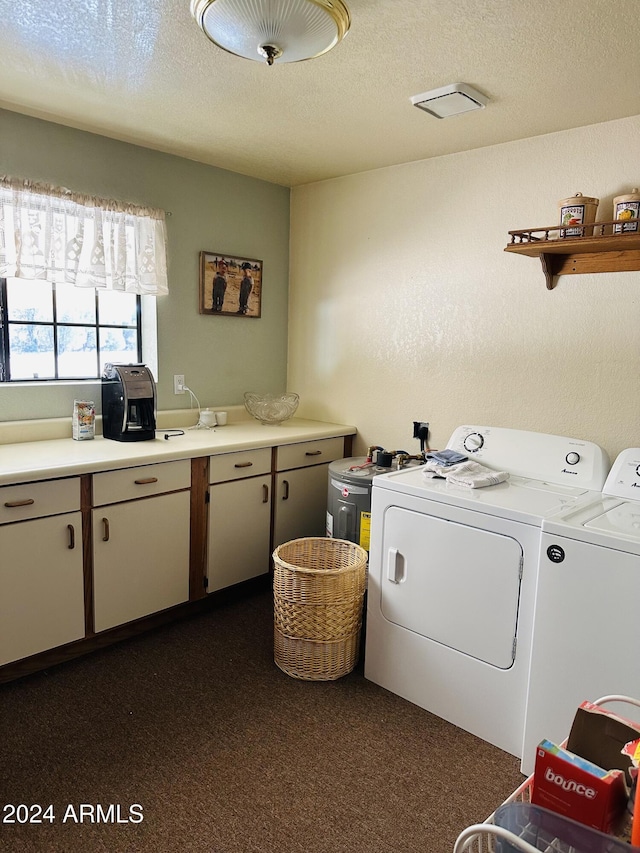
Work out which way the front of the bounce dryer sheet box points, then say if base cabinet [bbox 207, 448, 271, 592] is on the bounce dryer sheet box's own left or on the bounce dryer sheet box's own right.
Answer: on the bounce dryer sheet box's own right

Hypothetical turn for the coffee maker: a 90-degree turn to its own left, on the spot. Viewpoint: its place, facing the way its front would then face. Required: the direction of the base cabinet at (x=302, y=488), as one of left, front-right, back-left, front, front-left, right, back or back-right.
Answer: front-right

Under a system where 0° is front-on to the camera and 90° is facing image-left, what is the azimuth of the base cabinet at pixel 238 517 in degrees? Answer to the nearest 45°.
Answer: approximately 315°

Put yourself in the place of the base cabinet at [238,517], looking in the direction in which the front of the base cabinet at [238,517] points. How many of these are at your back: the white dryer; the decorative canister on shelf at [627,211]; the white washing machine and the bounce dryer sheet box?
0

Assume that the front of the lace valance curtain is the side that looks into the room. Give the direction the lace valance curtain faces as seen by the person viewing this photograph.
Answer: facing the viewer and to the right of the viewer

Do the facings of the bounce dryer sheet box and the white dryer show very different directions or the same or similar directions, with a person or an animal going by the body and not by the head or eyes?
same or similar directions

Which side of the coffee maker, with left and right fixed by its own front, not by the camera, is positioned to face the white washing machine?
front

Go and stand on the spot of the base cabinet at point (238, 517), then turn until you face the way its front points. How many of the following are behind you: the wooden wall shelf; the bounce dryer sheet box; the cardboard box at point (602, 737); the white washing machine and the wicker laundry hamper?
0

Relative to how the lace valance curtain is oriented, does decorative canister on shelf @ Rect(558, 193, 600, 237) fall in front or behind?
in front

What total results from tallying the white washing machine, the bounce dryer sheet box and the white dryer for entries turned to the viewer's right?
0

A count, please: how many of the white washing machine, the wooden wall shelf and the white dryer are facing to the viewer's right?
0

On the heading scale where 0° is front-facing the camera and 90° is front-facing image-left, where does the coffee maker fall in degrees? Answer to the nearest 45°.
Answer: approximately 315°

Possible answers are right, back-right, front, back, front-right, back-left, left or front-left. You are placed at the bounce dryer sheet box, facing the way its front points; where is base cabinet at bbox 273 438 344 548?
right

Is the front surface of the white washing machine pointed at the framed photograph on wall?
no

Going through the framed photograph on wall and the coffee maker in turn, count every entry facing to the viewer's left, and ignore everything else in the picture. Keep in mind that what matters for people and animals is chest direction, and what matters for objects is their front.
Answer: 0

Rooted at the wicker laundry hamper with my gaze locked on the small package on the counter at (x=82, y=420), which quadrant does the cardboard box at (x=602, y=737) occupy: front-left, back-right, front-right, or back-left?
back-left

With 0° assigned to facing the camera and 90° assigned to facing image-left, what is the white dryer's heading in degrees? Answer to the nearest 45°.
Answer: approximately 45°

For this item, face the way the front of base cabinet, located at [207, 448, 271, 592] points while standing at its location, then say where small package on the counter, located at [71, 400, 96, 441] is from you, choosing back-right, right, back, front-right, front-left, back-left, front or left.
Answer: back-right
